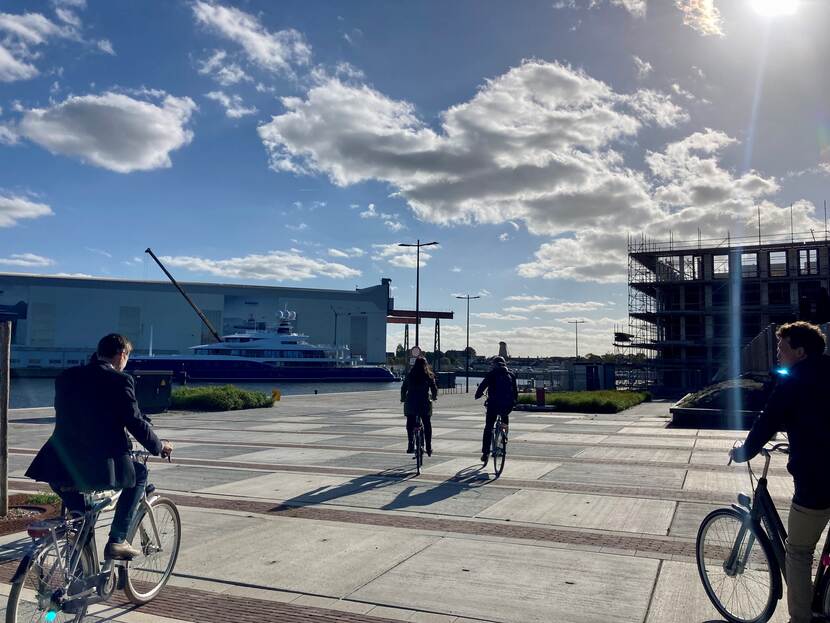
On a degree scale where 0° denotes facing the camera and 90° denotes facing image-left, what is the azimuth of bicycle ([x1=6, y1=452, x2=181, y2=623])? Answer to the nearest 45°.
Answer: approximately 225°

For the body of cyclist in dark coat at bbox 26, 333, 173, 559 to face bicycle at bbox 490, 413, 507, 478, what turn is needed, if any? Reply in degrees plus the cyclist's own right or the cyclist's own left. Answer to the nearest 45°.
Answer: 0° — they already face it

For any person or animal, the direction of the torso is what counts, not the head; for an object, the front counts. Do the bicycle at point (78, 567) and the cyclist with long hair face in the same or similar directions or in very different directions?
same or similar directions

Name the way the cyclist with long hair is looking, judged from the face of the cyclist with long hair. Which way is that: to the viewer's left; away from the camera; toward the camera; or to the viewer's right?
away from the camera

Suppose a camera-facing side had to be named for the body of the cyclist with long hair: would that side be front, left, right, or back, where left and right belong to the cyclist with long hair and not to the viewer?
back

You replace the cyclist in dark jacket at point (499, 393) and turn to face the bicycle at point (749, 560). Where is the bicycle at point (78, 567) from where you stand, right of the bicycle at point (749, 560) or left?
right

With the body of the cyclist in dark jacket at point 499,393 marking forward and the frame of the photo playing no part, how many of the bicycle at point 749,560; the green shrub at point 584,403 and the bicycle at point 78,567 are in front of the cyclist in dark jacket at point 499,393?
1

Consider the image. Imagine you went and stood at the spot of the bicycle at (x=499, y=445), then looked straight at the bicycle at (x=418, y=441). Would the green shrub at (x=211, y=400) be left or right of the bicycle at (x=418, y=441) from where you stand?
right

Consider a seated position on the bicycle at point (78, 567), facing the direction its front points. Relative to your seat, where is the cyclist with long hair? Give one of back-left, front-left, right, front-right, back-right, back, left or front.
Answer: front

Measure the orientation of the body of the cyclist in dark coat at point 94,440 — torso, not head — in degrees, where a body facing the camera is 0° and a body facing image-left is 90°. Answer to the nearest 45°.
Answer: approximately 225°

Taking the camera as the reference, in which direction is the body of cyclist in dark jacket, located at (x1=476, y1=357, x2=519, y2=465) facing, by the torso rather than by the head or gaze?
away from the camera

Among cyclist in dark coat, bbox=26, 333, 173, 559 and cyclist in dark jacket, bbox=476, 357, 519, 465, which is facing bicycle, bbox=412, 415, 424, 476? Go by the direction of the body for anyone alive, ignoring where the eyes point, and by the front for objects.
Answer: the cyclist in dark coat

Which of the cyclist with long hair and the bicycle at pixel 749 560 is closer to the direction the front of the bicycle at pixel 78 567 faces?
the cyclist with long hair

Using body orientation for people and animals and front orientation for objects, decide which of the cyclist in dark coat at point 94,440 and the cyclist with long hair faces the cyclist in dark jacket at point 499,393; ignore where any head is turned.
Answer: the cyclist in dark coat

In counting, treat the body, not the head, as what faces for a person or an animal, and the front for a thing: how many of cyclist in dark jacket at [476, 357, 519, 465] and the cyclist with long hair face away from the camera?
2

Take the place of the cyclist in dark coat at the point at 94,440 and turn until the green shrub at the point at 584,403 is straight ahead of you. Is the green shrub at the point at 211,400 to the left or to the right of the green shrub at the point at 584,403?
left

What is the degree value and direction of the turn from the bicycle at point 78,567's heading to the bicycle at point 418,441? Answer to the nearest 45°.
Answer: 0° — it already faces it

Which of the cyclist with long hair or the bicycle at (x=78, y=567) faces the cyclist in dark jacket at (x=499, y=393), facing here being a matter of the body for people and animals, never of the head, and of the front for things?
the bicycle

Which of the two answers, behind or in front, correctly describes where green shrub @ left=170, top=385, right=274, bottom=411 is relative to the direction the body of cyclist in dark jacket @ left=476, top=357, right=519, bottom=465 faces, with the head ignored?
in front

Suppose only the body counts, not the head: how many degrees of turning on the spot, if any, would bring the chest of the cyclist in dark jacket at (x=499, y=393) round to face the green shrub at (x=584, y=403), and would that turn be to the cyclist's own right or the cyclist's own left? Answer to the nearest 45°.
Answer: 0° — they already face it

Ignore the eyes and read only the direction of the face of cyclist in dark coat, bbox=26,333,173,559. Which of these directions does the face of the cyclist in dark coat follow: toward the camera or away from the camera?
away from the camera

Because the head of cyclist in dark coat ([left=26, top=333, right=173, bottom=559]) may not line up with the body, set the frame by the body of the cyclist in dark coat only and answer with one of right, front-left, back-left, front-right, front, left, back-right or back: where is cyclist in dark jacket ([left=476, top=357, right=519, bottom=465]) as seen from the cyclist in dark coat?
front
